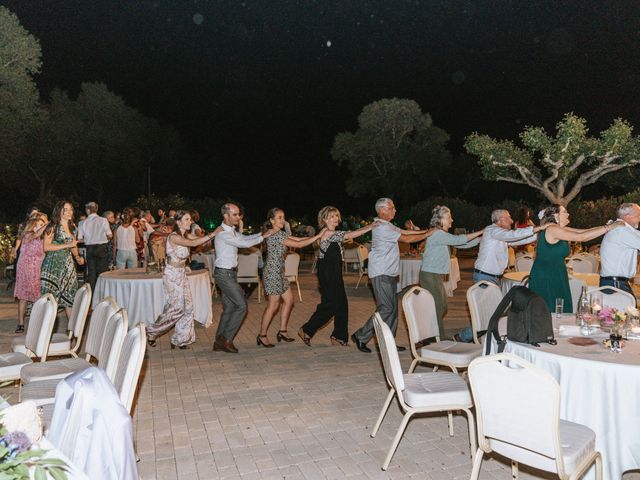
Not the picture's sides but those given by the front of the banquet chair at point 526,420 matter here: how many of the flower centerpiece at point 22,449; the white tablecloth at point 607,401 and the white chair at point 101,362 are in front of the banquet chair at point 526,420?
1

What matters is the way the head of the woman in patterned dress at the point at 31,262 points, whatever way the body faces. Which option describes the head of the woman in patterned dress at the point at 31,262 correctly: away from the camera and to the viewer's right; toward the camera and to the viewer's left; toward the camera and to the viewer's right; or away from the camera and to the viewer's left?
toward the camera and to the viewer's right

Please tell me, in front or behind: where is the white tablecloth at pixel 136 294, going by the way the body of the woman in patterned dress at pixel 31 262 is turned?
in front

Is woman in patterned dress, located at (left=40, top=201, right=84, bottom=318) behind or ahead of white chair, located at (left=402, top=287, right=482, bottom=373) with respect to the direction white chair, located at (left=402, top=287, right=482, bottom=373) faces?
behind

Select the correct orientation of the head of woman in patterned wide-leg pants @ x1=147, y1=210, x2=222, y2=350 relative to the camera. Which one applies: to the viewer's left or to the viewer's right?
to the viewer's right

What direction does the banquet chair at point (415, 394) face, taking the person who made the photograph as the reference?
facing to the right of the viewer

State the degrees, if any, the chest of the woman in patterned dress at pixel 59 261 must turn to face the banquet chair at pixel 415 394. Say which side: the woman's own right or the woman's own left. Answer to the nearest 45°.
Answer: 0° — they already face it
